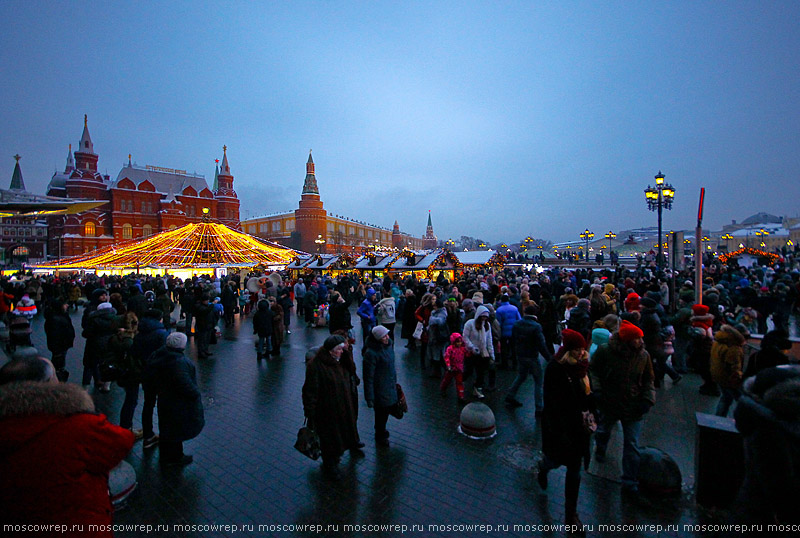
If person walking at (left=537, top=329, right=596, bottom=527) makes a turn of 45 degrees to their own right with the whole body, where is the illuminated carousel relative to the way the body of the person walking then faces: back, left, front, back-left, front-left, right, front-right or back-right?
back-right

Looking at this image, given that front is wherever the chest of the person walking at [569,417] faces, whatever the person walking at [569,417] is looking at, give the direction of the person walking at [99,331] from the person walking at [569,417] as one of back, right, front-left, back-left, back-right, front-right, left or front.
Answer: back-right

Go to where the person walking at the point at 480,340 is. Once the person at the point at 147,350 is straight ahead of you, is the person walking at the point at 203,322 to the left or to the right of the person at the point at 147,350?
right

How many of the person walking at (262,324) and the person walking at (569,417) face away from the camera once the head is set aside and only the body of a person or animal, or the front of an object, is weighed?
1

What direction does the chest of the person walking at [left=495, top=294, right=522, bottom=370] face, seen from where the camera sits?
away from the camera

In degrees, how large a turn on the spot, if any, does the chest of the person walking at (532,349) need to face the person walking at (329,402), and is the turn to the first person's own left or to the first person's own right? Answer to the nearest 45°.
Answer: approximately 180°

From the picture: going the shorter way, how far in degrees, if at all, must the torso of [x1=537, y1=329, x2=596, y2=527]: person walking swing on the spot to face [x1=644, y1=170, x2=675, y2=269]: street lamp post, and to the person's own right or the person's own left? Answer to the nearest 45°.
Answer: approximately 135° to the person's own left

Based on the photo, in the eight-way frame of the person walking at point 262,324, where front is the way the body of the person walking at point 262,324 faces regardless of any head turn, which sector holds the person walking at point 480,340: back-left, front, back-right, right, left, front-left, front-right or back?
back-right

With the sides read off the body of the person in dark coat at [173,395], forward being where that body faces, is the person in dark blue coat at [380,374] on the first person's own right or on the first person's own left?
on the first person's own right

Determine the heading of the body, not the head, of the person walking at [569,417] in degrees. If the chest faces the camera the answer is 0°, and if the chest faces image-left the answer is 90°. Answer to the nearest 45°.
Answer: approximately 315°

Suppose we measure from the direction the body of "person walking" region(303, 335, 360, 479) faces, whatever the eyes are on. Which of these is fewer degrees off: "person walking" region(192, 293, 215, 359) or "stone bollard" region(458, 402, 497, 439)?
the stone bollard

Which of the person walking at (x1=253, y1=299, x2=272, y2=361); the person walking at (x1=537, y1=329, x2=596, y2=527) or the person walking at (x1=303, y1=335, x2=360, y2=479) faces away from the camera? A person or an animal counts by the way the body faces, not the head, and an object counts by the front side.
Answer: the person walking at (x1=253, y1=299, x2=272, y2=361)

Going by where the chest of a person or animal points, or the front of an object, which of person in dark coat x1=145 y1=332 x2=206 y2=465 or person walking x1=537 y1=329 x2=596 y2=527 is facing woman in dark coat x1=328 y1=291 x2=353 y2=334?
person in dark coat x1=145 y1=332 x2=206 y2=465

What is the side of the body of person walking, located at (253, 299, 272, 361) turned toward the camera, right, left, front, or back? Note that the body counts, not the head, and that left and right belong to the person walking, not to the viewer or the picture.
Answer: back

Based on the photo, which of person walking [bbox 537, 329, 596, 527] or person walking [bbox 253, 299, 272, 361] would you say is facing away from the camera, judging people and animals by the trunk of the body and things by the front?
person walking [bbox 253, 299, 272, 361]
